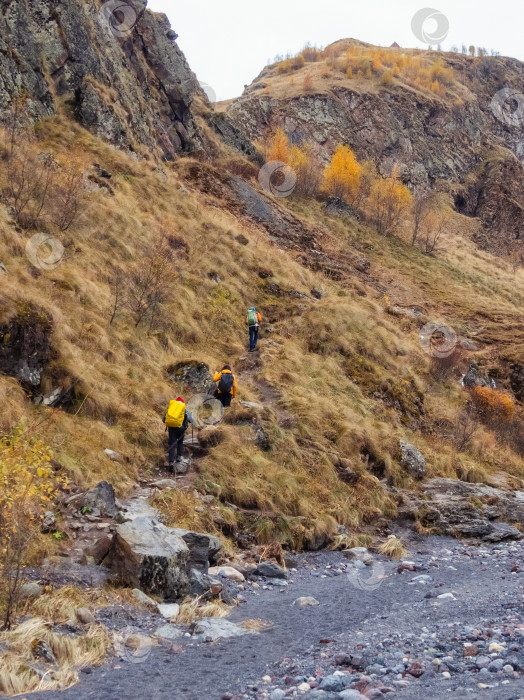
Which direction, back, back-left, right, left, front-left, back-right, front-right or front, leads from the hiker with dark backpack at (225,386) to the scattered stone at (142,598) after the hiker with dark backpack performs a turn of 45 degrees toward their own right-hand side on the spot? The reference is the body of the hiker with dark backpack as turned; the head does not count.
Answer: back-right

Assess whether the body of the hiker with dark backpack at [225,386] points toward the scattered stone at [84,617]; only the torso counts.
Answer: no

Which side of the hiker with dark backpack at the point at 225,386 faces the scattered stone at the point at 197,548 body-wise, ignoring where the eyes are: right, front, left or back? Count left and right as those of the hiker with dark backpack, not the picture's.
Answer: back

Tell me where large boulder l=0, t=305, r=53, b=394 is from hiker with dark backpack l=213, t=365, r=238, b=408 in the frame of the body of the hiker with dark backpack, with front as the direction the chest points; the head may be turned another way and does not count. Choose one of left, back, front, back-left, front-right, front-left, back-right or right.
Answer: back-left

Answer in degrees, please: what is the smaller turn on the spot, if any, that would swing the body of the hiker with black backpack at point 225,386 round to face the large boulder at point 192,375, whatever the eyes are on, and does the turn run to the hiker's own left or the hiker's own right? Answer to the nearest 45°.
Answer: approximately 45° to the hiker's own left

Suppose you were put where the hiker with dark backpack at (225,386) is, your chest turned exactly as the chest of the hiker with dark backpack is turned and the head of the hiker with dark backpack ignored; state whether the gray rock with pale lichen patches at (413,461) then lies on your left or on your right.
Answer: on your right

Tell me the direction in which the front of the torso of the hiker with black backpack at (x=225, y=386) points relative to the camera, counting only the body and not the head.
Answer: away from the camera

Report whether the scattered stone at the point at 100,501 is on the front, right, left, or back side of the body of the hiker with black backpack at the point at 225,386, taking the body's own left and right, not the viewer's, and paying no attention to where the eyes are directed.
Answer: back

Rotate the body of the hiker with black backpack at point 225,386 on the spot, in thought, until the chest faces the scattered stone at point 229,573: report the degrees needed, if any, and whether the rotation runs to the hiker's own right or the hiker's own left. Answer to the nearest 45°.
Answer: approximately 180°

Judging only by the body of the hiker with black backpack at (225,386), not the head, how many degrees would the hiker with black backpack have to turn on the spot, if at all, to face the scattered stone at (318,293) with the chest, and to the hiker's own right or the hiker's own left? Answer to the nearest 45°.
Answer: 0° — they already face it

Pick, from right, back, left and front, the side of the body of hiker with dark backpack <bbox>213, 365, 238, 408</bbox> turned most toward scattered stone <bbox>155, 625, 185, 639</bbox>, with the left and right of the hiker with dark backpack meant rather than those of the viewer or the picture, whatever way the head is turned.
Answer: back

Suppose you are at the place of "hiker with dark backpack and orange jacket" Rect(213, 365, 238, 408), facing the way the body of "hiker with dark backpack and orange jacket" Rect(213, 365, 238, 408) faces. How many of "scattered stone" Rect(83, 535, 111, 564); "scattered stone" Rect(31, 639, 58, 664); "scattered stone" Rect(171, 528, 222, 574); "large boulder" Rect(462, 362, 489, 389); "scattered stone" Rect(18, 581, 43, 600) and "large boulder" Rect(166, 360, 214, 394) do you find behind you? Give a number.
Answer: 4

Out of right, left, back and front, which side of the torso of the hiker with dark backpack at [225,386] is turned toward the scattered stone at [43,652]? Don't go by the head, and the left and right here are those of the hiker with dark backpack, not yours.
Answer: back

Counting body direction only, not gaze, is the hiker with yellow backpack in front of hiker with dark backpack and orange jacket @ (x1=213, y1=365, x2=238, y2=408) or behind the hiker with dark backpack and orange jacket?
behind

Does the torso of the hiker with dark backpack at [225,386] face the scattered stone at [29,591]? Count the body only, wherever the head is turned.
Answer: no
